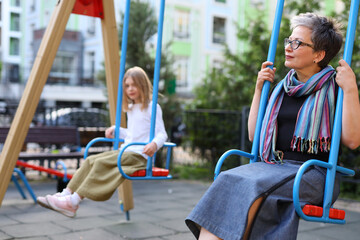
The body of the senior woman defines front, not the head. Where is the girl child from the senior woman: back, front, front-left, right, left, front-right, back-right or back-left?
right

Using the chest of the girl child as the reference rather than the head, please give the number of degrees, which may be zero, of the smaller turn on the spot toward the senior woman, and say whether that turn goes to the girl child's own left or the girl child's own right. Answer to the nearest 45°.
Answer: approximately 90° to the girl child's own left

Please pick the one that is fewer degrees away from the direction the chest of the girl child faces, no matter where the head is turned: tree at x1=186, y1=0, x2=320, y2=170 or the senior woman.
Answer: the senior woman

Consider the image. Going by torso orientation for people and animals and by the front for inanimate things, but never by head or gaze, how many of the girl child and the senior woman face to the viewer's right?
0

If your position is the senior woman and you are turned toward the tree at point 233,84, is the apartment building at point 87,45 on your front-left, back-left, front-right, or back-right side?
front-left

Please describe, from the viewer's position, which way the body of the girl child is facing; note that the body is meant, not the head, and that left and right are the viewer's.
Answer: facing the viewer and to the left of the viewer

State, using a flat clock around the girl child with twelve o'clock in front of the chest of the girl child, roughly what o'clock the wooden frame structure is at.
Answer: The wooden frame structure is roughly at 2 o'clock from the girl child.

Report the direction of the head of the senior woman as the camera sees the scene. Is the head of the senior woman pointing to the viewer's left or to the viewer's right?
to the viewer's left

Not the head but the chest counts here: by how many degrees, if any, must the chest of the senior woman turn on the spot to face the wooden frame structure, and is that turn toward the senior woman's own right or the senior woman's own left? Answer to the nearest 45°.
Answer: approximately 90° to the senior woman's own right

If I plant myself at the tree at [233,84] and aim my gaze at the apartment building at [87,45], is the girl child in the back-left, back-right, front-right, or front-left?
back-left

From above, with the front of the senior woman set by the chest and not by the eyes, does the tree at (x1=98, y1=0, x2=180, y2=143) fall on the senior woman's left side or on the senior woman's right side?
on the senior woman's right side

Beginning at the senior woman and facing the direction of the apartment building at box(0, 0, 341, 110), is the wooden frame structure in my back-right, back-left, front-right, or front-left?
front-left
